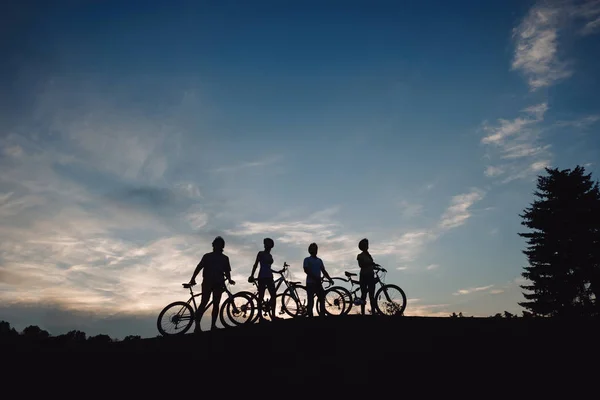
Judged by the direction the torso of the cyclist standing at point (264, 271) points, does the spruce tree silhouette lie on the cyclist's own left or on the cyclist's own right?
on the cyclist's own left

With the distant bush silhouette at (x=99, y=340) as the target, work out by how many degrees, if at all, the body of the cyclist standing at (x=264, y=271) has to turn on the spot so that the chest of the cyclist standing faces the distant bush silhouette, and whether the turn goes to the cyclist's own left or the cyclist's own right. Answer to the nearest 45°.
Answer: approximately 135° to the cyclist's own right

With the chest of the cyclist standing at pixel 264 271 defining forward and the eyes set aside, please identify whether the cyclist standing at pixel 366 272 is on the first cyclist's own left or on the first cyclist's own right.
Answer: on the first cyclist's own left

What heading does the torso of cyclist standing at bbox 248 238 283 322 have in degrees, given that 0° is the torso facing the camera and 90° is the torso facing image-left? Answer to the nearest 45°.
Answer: approximately 315°

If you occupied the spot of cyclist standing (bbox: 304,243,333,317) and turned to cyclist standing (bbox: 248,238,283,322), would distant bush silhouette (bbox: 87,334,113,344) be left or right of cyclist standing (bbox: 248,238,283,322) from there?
right

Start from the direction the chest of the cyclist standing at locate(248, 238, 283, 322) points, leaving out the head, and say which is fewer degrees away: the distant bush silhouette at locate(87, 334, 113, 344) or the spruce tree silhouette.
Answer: the spruce tree silhouette
